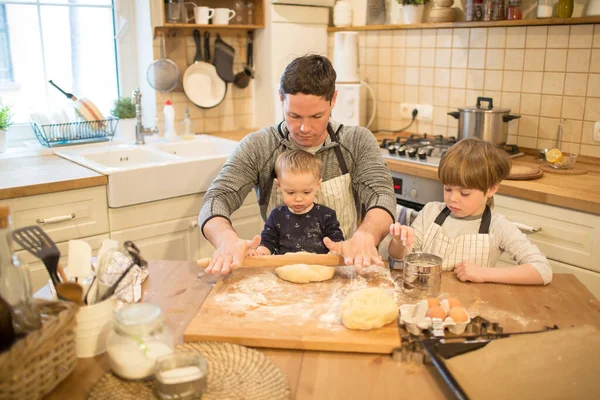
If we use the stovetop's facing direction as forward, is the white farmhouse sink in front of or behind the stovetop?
in front

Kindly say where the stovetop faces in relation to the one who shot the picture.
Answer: facing the viewer and to the left of the viewer

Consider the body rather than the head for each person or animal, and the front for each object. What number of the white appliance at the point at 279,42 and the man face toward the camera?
2

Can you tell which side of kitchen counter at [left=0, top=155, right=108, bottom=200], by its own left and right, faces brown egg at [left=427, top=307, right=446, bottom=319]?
front

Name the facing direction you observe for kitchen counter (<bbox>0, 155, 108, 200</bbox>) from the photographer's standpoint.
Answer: facing the viewer and to the right of the viewer

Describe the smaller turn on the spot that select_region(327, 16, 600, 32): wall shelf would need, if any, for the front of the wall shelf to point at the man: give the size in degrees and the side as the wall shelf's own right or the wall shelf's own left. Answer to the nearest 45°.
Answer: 0° — it already faces them

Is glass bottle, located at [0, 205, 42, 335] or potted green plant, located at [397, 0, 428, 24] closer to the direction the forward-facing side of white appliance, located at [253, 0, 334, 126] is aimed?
the glass bottle

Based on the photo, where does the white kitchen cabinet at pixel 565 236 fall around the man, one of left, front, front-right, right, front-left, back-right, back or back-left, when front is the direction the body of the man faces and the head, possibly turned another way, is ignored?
left
